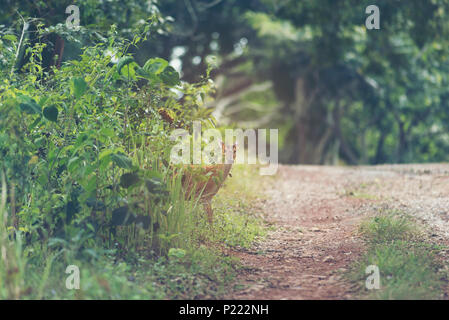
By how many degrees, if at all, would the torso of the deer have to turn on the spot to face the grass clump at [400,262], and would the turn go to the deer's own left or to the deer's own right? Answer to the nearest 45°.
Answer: approximately 45° to the deer's own right

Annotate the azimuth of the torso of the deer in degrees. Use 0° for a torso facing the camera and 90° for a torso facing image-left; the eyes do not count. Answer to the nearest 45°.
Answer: approximately 270°

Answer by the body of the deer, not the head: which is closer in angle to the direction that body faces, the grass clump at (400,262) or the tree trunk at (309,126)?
the grass clump

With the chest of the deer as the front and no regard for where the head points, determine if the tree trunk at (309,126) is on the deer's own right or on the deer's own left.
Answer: on the deer's own left
